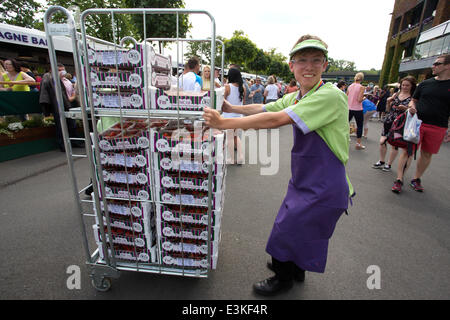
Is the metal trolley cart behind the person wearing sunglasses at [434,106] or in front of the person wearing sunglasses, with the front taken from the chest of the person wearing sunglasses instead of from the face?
in front

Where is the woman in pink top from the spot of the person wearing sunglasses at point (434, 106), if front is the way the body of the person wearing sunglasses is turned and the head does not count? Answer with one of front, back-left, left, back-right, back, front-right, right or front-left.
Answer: right

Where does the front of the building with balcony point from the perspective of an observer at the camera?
facing the viewer and to the left of the viewer

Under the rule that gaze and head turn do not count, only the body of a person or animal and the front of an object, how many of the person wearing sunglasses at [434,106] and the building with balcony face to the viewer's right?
0

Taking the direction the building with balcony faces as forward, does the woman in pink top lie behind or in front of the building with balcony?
in front

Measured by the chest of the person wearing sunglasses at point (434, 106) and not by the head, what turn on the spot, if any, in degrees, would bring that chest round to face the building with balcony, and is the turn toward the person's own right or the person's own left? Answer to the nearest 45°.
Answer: approximately 135° to the person's own right

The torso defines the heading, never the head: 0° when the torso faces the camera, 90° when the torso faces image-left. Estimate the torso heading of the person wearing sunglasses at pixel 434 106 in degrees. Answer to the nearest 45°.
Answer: approximately 45°

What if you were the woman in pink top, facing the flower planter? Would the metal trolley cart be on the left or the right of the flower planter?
left
